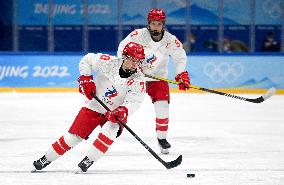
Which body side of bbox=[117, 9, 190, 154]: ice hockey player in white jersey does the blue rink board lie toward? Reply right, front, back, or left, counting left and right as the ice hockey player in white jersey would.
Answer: back

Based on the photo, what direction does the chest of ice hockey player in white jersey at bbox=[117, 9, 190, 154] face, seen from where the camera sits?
toward the camera

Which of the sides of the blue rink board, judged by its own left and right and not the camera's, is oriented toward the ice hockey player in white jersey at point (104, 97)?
front

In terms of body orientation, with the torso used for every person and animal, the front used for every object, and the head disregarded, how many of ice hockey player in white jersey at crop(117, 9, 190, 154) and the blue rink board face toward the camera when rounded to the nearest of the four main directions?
2

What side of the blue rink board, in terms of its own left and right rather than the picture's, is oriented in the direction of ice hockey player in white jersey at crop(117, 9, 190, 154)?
front

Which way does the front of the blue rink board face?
toward the camera
